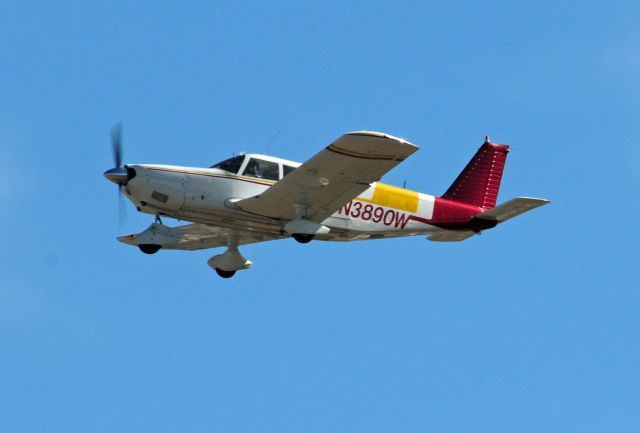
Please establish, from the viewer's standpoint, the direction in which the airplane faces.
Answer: facing the viewer and to the left of the viewer
